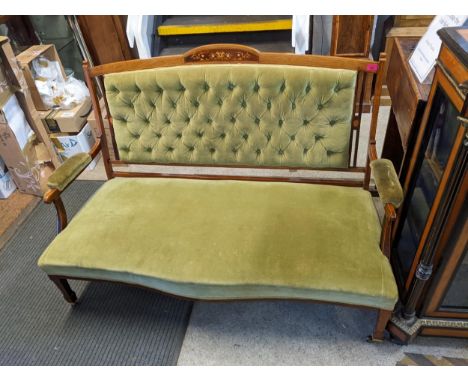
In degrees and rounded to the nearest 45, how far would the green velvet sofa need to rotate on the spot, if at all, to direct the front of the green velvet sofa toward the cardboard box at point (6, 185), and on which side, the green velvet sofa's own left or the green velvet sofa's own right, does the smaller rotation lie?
approximately 135° to the green velvet sofa's own right

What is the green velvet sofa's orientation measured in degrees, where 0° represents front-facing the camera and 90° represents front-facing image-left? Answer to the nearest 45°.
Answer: approximately 0°

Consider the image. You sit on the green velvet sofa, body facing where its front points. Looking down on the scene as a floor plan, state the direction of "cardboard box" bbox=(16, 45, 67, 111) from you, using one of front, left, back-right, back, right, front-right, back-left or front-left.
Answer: back-right

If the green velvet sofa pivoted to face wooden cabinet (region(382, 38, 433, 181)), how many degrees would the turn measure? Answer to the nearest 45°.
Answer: approximately 90° to its left

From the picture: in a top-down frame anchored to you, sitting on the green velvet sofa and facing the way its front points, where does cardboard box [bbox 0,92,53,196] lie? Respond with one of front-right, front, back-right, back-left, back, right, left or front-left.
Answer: back-right

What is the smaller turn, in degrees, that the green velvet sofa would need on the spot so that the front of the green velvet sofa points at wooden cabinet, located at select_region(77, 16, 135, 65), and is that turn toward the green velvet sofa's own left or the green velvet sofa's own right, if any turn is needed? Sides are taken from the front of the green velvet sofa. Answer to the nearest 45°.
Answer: approximately 135° to the green velvet sofa's own right

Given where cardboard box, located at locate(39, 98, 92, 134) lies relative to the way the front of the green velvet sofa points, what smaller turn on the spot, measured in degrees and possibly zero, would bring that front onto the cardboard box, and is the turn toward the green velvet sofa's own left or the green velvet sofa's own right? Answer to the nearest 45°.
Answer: approximately 135° to the green velvet sofa's own right

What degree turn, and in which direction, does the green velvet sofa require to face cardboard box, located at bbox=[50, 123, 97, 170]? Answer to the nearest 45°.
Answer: approximately 135° to its right
